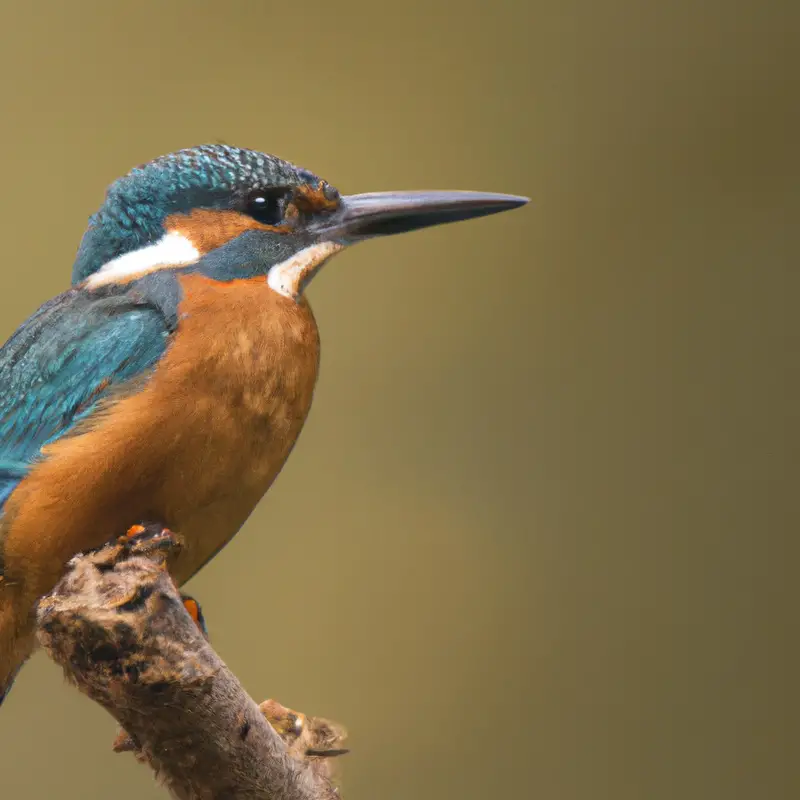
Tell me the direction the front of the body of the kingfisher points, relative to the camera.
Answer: to the viewer's right
